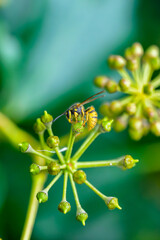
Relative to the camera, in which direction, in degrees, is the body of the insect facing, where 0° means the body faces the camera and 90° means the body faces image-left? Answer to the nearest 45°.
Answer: approximately 90°
